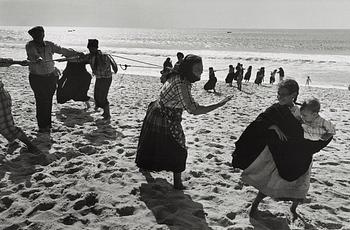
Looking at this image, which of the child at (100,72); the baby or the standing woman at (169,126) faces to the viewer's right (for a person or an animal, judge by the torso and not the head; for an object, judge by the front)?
the standing woman

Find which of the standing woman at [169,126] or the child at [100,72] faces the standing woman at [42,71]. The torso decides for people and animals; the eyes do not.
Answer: the child

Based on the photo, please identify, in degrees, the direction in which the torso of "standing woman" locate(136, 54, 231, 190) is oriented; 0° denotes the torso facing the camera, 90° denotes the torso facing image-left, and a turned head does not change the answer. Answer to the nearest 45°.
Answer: approximately 270°

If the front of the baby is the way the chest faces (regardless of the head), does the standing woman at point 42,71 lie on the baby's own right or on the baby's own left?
on the baby's own right

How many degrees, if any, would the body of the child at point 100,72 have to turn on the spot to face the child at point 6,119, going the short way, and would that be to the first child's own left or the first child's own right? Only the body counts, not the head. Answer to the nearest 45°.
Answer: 0° — they already face them

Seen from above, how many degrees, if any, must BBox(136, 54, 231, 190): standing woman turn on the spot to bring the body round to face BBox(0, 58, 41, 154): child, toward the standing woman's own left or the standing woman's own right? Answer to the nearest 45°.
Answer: approximately 180°

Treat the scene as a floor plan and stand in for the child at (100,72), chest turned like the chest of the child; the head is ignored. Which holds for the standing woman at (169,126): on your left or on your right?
on your left
